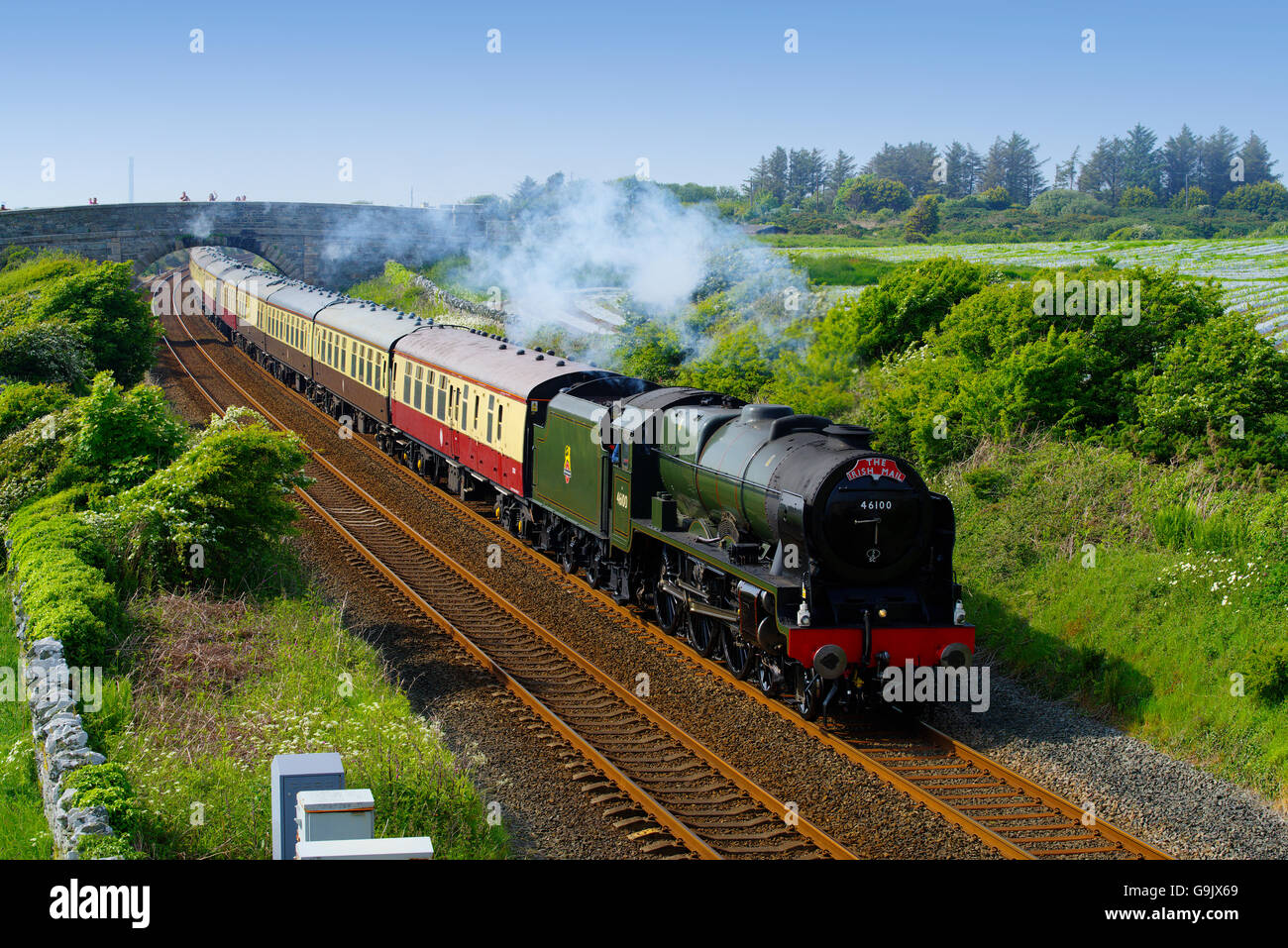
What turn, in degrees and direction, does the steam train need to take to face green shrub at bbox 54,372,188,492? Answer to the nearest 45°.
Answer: approximately 180°

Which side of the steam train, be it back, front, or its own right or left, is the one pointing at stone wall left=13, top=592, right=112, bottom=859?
right

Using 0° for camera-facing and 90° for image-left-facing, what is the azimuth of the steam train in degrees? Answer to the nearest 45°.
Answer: approximately 315°

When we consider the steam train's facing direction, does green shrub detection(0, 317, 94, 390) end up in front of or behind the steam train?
behind

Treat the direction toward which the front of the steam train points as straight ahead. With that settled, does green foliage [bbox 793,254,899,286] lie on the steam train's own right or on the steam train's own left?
on the steam train's own left

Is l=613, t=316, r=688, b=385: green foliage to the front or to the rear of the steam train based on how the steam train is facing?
to the rear
